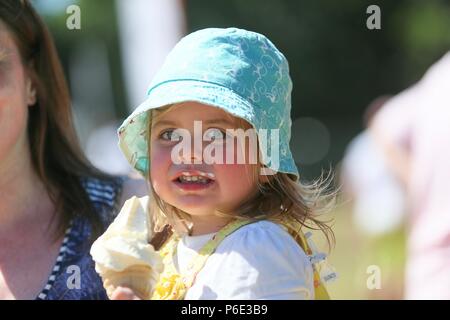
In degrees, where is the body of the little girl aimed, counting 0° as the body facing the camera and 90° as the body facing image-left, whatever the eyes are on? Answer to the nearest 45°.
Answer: approximately 45°

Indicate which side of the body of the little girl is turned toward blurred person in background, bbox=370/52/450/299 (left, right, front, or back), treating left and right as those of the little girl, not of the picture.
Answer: back

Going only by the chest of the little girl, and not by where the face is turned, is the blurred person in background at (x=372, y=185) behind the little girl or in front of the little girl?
behind
